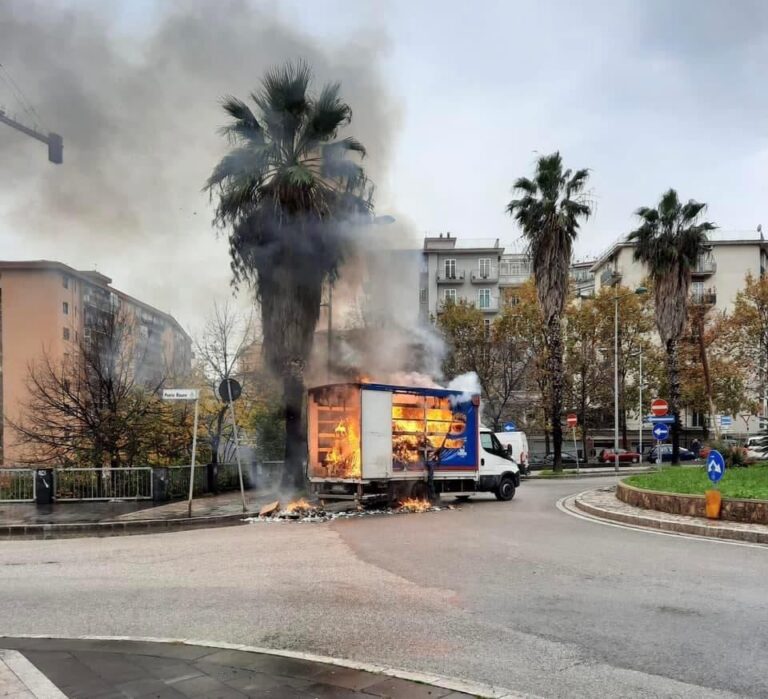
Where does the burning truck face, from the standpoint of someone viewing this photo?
facing away from the viewer and to the right of the viewer

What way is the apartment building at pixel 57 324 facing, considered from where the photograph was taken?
facing the viewer and to the right of the viewer

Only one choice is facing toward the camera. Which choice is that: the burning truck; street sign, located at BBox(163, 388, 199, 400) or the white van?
the street sign

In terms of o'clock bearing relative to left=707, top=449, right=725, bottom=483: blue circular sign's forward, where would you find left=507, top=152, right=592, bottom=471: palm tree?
The palm tree is roughly at 4 o'clock from the blue circular sign.

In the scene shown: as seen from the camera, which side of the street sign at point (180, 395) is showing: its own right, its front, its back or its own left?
front

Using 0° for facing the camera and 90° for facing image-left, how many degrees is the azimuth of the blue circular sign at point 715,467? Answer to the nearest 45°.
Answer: approximately 45°

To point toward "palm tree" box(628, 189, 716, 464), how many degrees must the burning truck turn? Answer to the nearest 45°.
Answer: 0° — it already faces it
